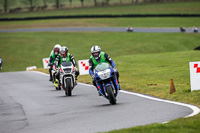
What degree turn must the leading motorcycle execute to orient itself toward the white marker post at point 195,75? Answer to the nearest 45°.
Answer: approximately 90° to its left

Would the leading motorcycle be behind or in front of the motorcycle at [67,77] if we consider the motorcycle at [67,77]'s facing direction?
in front

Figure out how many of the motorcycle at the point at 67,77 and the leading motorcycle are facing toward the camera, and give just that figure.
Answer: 2

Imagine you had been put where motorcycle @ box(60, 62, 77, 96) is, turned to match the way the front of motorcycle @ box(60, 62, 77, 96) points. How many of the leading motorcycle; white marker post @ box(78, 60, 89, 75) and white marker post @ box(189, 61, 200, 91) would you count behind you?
1

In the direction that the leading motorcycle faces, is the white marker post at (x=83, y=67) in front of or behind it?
behind

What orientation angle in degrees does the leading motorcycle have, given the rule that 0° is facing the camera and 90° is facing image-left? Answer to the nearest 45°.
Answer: approximately 0°

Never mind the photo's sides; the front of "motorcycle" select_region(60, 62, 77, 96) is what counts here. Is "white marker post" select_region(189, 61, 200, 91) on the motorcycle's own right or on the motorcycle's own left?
on the motorcycle's own left

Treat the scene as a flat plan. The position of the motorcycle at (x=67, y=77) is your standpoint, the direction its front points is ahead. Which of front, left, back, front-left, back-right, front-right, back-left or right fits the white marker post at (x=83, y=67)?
back

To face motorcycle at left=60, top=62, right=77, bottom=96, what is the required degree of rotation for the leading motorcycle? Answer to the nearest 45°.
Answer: approximately 135° to its right
